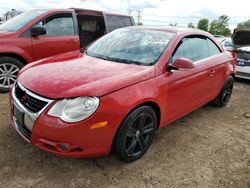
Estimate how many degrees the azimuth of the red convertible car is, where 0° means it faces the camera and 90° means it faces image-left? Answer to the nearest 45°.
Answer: approximately 45°
